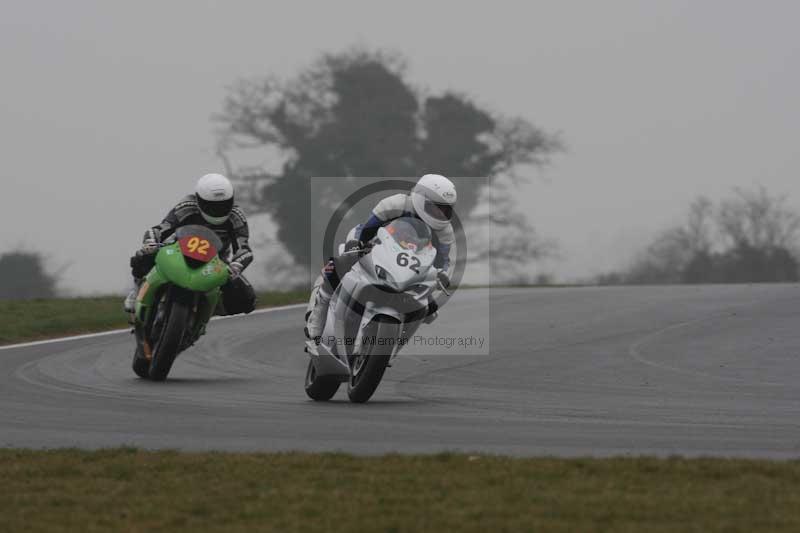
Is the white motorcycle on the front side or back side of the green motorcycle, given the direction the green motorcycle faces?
on the front side

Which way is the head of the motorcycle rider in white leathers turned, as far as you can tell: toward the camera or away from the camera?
toward the camera

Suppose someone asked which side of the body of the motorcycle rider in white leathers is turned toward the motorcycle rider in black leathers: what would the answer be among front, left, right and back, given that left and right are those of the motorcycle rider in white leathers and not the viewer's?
back

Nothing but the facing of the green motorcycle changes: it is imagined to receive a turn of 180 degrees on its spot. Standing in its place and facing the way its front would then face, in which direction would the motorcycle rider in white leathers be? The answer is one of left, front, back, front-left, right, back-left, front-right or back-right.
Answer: back-right

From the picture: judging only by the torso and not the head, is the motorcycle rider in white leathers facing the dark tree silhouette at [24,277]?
no

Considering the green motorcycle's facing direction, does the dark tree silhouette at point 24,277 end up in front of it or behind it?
behind

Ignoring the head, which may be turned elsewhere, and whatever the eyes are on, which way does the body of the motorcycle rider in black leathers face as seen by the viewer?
toward the camera

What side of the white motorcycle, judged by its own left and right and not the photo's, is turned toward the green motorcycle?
back

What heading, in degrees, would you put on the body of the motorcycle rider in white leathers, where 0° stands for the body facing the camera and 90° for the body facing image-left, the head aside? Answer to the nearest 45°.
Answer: approximately 315°

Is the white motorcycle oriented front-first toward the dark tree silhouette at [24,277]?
no

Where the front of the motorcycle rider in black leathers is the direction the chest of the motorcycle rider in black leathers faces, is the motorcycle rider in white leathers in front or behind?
in front

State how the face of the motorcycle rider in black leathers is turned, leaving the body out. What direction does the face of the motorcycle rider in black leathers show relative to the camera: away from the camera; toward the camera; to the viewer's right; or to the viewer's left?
toward the camera

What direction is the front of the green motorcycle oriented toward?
toward the camera
